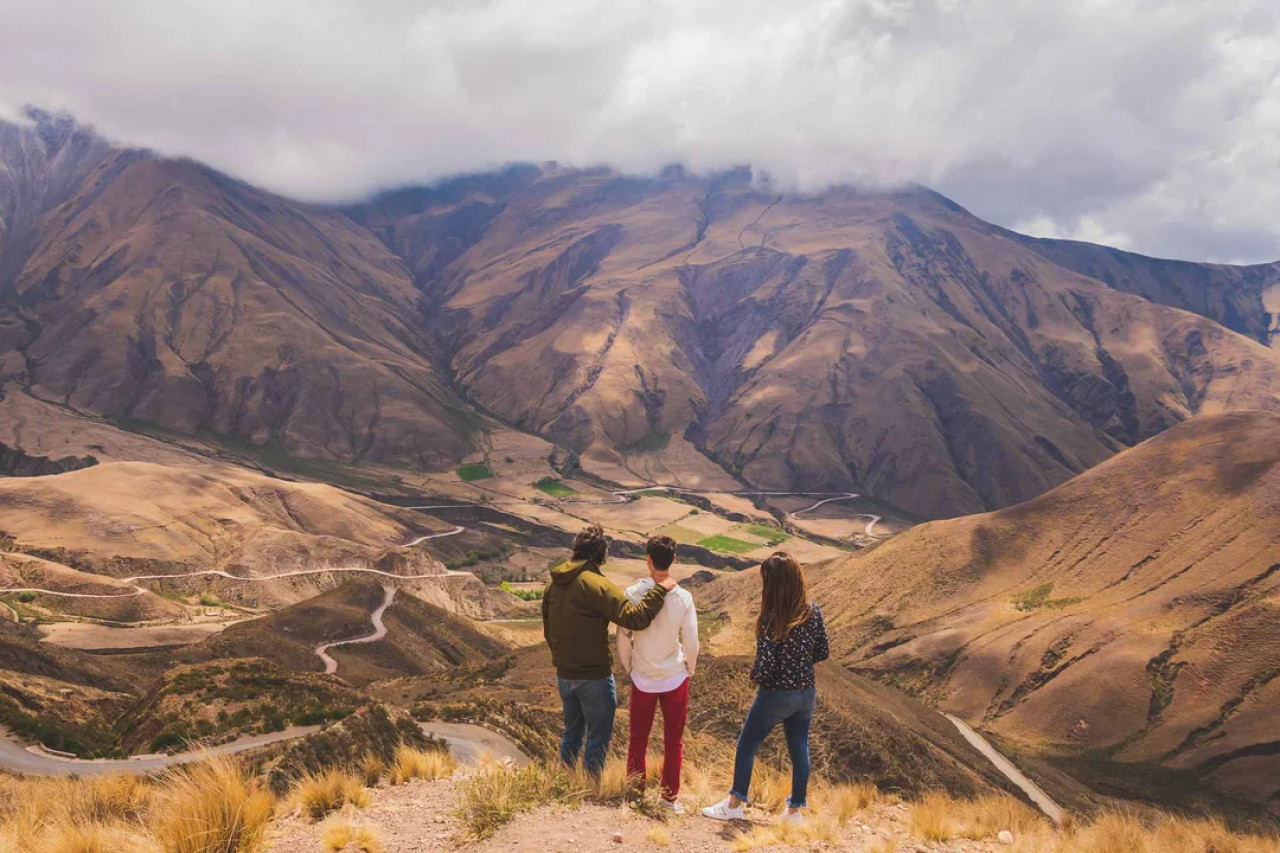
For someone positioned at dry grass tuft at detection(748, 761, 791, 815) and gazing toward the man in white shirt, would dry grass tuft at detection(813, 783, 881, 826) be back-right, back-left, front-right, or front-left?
back-left

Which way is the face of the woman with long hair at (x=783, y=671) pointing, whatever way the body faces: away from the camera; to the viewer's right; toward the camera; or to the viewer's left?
away from the camera

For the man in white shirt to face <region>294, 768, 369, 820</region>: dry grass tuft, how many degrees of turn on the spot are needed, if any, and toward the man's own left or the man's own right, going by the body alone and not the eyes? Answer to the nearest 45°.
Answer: approximately 90° to the man's own left

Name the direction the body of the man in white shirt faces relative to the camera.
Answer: away from the camera

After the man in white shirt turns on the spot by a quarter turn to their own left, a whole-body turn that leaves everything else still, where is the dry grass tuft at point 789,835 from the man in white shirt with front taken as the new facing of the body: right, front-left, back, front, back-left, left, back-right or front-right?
back

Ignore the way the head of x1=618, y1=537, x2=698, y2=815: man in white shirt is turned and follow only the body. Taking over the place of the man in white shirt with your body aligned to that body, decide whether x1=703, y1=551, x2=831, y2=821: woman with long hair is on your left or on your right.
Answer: on your right

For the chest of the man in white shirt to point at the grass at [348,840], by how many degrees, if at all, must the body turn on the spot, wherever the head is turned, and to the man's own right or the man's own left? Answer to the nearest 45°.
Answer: approximately 135° to the man's own left

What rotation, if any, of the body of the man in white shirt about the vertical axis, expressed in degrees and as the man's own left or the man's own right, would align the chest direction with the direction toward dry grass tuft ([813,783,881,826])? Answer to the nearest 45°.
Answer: approximately 45° to the man's own right

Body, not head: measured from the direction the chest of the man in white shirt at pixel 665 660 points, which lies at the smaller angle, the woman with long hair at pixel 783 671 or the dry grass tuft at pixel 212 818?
the woman with long hair

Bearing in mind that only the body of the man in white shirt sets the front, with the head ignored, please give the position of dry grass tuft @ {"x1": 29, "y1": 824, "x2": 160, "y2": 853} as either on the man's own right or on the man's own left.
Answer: on the man's own left

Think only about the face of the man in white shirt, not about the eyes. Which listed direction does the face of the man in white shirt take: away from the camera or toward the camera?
away from the camera
